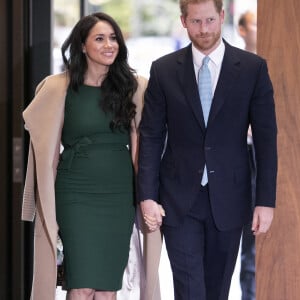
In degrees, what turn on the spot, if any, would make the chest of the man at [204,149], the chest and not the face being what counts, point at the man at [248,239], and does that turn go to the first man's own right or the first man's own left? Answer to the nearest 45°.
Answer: approximately 180°

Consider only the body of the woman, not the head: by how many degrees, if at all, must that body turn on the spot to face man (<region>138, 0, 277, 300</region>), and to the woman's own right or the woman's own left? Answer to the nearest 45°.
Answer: approximately 45° to the woman's own left

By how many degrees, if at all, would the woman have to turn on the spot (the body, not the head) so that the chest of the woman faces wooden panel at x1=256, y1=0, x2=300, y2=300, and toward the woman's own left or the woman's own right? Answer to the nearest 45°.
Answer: approximately 90° to the woman's own left

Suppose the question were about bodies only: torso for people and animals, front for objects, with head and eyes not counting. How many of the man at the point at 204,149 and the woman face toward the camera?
2

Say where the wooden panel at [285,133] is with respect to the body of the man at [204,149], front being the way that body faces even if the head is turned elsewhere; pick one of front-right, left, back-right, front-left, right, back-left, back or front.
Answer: back-left

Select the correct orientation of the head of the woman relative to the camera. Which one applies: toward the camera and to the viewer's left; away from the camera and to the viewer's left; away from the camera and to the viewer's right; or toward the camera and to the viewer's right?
toward the camera and to the viewer's right

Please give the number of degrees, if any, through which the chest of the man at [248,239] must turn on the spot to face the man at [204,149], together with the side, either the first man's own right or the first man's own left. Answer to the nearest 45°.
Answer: approximately 45° to the first man's own right

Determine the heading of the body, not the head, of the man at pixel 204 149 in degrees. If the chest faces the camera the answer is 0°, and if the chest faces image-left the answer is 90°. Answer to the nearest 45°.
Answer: approximately 0°

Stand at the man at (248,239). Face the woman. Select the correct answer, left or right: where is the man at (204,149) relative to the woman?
left
